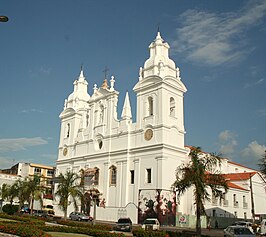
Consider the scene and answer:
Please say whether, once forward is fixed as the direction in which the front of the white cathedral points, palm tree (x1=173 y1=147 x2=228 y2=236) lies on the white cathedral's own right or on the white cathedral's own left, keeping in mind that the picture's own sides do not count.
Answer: on the white cathedral's own left

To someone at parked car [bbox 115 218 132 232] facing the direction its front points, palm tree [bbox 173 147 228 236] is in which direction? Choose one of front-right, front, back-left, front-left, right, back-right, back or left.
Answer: front-left

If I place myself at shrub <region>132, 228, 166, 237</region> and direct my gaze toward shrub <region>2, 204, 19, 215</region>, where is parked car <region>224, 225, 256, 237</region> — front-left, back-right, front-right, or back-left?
back-right

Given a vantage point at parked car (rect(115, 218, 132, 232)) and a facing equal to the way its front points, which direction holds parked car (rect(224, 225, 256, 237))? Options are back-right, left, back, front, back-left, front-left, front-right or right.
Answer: front-left

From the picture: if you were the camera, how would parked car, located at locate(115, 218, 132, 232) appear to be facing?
facing the viewer

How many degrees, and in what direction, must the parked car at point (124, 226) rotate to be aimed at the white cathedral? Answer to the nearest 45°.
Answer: approximately 180°

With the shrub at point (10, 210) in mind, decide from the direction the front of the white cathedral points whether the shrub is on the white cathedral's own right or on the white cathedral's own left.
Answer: on the white cathedral's own right

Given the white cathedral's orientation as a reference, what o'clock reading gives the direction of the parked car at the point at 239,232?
The parked car is roughly at 10 o'clock from the white cathedral.

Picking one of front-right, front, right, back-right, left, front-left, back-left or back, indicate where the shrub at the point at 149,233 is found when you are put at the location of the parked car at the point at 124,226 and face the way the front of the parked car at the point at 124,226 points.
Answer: front

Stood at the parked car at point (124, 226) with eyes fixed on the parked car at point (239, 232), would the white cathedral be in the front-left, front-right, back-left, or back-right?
back-left

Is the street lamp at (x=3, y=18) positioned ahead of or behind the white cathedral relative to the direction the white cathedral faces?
ahead

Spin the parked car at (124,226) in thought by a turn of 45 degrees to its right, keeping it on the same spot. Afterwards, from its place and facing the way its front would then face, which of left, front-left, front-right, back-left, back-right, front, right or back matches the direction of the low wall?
back-right

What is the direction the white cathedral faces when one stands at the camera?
facing the viewer and to the left of the viewer
